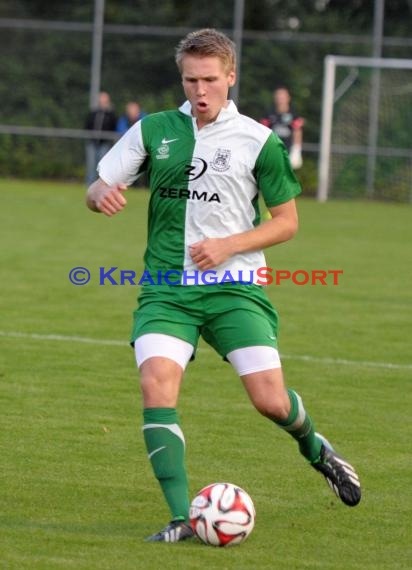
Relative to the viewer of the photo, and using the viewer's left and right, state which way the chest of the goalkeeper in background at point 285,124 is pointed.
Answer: facing the viewer

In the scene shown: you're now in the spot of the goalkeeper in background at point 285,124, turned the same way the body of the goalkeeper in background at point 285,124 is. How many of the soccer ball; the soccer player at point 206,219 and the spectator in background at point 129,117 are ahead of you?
2

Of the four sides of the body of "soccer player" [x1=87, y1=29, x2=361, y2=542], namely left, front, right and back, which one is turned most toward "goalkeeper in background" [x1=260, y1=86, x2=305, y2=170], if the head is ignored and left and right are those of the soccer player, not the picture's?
back

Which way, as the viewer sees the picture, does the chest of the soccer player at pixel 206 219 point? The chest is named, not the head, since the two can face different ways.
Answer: toward the camera

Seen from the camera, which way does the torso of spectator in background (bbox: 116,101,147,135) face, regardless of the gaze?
toward the camera

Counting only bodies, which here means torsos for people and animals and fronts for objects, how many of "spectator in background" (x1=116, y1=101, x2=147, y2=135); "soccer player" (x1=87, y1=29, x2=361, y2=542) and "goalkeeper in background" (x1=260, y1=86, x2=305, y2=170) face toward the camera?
3

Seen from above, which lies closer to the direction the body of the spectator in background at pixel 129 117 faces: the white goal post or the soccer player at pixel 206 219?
the soccer player

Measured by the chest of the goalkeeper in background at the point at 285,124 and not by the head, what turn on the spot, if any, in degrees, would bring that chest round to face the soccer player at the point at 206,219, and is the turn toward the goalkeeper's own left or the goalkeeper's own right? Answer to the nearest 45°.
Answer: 0° — they already face them

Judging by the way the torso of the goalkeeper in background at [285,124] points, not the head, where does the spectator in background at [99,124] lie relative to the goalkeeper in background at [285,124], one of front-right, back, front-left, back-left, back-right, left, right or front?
back-right

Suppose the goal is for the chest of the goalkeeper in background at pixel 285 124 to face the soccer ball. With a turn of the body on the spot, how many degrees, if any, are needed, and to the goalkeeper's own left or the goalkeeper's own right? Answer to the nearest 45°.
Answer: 0° — they already face it

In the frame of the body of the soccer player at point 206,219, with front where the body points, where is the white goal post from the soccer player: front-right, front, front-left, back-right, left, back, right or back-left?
back
